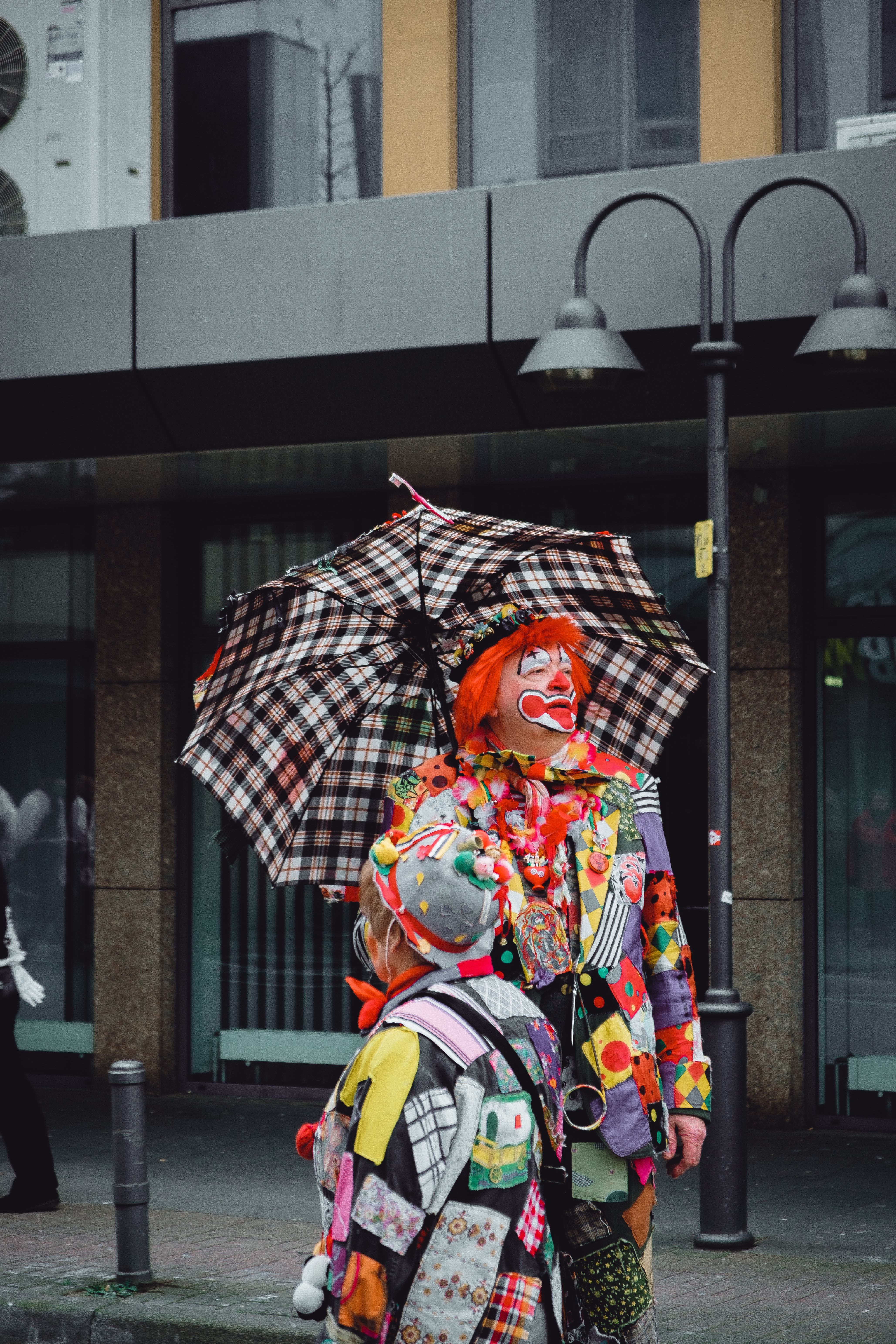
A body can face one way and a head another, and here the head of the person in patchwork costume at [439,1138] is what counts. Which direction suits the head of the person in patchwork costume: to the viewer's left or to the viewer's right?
to the viewer's left

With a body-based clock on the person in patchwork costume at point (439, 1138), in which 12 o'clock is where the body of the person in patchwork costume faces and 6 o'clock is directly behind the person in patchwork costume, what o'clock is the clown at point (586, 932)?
The clown is roughly at 2 o'clock from the person in patchwork costume.

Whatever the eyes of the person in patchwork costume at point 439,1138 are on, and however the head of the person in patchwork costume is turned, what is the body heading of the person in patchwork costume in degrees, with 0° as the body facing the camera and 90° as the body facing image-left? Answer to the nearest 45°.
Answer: approximately 135°

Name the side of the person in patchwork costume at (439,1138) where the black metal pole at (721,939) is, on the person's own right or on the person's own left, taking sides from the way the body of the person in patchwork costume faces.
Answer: on the person's own right

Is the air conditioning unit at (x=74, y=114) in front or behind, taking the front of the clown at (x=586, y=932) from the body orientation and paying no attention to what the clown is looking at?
behind

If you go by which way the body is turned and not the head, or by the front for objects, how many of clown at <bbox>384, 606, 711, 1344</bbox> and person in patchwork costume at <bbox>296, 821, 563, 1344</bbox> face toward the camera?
1

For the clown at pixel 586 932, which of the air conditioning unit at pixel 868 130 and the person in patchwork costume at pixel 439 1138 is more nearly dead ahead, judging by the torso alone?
the person in patchwork costume
